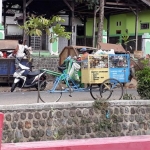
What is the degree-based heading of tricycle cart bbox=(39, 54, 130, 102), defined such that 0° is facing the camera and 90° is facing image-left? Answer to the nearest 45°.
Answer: approximately 270°

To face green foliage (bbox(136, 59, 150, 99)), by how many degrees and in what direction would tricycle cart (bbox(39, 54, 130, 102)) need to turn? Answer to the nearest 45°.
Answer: approximately 45° to its right
